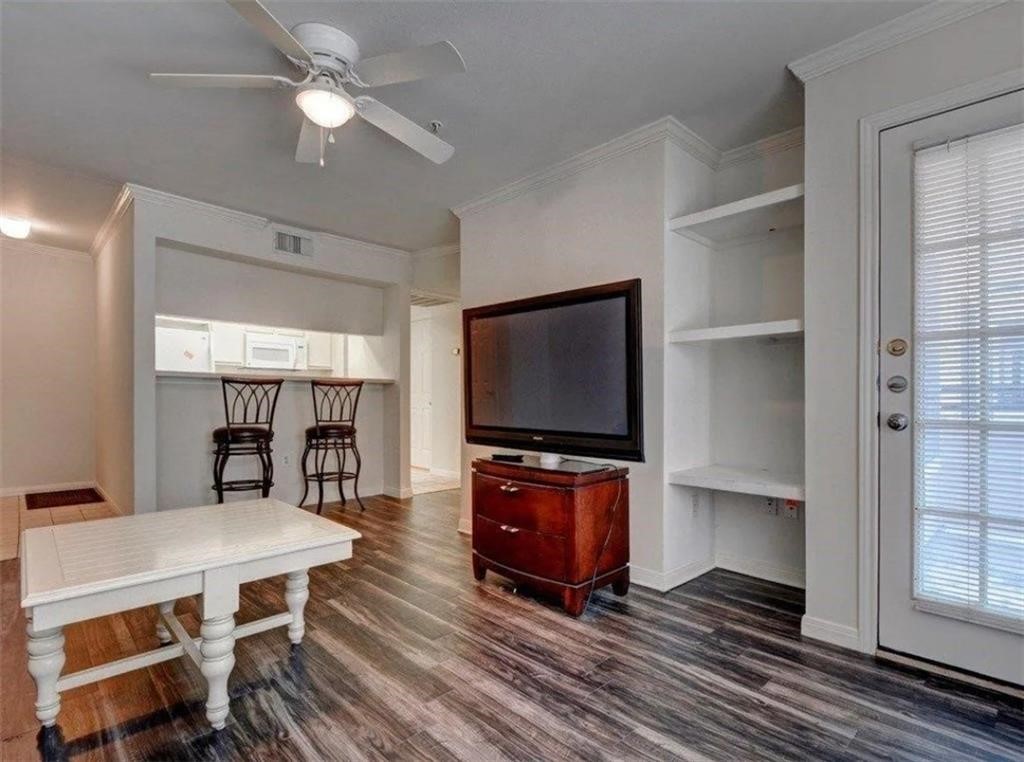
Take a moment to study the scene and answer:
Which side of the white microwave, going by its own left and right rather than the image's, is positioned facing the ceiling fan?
front

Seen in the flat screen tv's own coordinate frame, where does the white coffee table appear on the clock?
The white coffee table is roughly at 12 o'clock from the flat screen tv.

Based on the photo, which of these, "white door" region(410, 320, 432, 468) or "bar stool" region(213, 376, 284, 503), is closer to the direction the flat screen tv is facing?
the bar stool

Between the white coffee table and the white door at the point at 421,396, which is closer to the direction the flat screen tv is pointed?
the white coffee table

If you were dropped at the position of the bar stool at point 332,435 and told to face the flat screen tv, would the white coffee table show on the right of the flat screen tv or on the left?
right

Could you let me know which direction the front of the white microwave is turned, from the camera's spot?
facing the viewer

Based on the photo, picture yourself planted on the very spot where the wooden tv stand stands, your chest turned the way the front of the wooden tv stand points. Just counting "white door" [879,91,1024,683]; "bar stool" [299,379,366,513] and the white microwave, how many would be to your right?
2

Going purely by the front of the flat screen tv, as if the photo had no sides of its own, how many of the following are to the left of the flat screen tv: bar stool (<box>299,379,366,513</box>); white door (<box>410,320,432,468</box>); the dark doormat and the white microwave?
0

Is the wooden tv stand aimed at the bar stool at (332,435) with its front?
no

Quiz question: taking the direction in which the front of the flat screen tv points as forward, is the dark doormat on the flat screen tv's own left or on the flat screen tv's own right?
on the flat screen tv's own right

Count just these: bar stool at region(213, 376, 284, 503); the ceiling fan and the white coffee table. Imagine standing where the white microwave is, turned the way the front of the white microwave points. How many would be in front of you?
3

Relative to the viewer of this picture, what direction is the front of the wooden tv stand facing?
facing the viewer and to the left of the viewer
